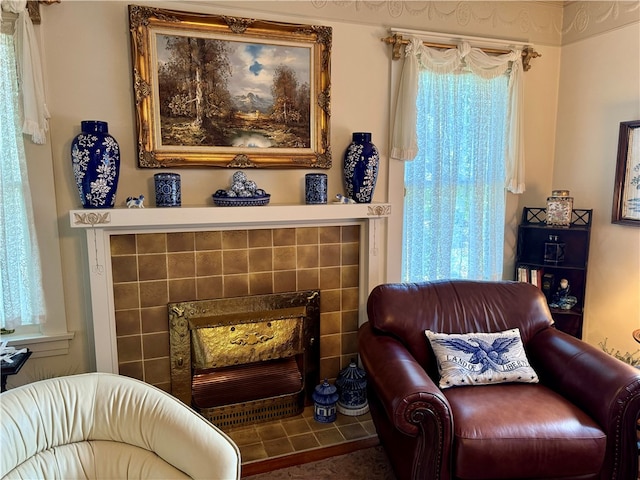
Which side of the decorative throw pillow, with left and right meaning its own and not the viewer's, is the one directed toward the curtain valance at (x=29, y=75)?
right

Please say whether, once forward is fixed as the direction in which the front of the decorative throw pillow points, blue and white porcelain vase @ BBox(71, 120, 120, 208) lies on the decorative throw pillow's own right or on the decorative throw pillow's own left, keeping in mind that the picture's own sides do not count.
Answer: on the decorative throw pillow's own right

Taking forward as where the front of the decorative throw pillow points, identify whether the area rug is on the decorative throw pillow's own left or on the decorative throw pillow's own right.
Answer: on the decorative throw pillow's own right

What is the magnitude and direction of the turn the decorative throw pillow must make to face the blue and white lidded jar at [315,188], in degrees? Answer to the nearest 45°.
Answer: approximately 90° to its right

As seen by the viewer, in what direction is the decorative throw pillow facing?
toward the camera

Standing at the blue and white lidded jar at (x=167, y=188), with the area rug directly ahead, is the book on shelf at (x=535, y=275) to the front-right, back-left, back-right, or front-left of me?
front-left
